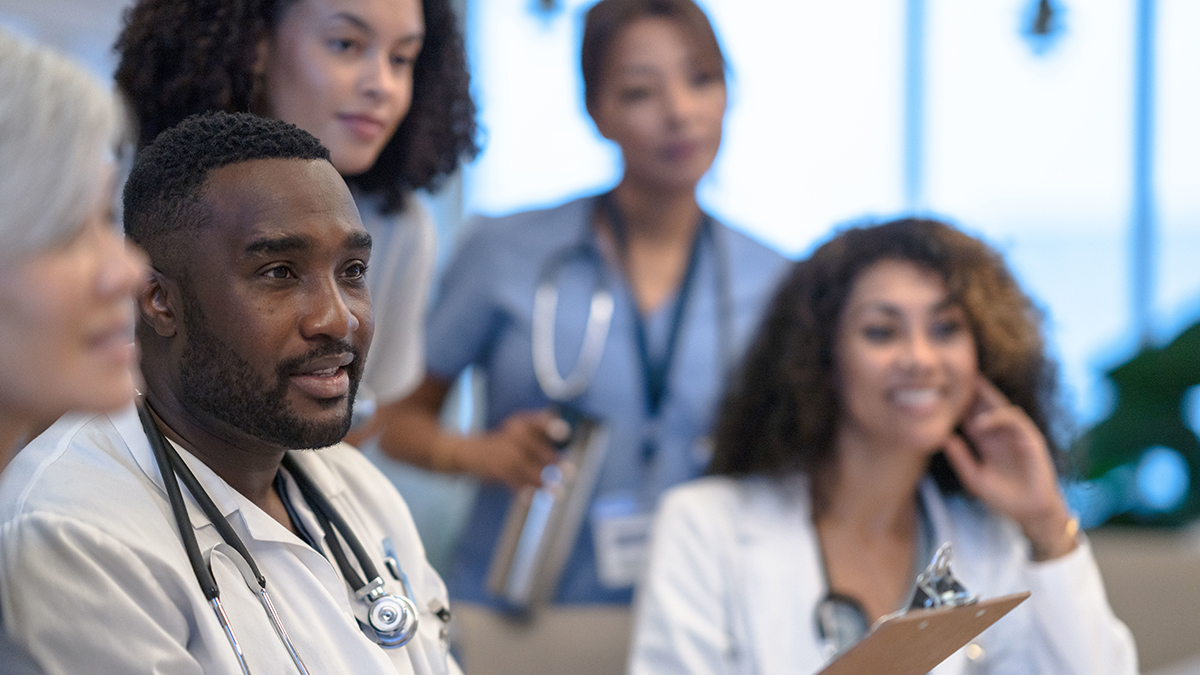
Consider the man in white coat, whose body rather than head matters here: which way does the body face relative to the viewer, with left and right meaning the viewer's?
facing the viewer and to the right of the viewer

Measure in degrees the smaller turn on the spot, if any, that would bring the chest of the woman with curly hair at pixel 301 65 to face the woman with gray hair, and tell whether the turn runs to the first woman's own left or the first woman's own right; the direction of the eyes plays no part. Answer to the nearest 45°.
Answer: approximately 45° to the first woman's own right

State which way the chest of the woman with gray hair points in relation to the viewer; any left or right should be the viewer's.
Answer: facing to the right of the viewer

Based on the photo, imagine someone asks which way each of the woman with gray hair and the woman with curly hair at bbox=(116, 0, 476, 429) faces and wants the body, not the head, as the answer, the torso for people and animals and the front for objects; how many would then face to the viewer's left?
0

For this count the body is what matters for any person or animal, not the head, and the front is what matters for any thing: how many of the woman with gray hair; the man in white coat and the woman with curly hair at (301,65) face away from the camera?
0

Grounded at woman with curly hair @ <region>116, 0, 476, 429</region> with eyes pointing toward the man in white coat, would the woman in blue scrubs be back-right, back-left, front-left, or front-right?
back-left

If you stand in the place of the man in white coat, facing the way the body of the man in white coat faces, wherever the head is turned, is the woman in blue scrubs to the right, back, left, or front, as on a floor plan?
left

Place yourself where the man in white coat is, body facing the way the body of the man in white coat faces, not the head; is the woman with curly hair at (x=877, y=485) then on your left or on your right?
on your left

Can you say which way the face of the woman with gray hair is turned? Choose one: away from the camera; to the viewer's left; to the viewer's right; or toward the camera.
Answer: to the viewer's right

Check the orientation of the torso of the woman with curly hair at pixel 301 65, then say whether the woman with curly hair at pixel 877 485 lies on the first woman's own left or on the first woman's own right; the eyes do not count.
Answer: on the first woman's own left
